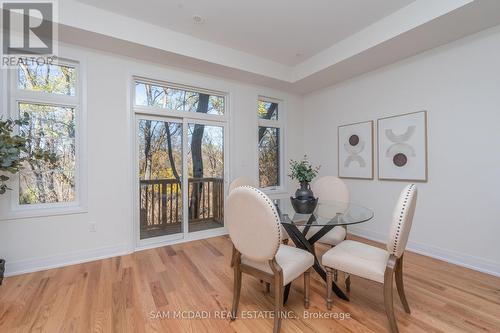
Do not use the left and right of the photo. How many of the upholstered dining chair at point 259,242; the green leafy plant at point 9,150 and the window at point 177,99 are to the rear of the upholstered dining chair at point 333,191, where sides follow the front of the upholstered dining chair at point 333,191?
0

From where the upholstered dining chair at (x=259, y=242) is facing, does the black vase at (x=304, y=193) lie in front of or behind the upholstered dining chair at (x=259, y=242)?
in front

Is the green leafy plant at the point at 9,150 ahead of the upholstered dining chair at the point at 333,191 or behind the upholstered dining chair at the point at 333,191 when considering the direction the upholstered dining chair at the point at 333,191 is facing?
ahead

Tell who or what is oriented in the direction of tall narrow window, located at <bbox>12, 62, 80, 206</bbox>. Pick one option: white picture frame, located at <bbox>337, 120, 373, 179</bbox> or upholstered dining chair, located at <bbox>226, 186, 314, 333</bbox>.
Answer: the white picture frame

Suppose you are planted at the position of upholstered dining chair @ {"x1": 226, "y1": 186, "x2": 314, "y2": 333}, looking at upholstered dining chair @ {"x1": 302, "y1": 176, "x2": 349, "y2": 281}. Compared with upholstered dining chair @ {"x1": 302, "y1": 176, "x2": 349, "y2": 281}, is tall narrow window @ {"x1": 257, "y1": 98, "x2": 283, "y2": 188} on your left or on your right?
left

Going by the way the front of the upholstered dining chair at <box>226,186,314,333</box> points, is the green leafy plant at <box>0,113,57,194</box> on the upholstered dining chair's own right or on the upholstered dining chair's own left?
on the upholstered dining chair's own left

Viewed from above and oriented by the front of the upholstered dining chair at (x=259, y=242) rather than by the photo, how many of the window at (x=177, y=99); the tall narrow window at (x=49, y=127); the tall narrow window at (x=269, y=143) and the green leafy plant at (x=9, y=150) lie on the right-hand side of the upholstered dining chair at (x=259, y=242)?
0

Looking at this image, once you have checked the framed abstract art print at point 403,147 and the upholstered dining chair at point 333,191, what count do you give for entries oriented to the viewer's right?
0

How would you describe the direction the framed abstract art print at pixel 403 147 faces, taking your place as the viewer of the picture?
facing the viewer and to the left of the viewer

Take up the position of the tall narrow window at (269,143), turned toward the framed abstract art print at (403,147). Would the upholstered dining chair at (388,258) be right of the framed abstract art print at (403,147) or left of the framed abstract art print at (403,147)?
right

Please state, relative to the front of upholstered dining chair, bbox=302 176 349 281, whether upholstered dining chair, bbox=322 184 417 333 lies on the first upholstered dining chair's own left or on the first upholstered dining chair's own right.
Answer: on the first upholstered dining chair's own left

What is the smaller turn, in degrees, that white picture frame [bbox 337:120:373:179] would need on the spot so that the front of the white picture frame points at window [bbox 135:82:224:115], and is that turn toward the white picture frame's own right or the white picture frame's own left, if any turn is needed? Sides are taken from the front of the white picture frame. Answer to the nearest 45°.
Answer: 0° — it already faces it

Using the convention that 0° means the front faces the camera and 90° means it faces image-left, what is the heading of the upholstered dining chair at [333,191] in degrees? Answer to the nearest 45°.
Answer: approximately 45°

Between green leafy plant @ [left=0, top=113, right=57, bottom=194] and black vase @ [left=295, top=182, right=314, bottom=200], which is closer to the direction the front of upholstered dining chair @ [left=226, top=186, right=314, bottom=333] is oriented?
the black vase

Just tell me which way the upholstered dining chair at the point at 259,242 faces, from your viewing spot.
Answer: facing away from the viewer and to the right of the viewer

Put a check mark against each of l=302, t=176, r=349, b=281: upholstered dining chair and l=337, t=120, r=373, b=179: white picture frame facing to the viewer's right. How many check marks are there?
0

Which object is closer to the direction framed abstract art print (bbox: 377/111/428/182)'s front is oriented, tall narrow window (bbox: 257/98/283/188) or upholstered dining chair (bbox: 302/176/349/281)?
the upholstered dining chair

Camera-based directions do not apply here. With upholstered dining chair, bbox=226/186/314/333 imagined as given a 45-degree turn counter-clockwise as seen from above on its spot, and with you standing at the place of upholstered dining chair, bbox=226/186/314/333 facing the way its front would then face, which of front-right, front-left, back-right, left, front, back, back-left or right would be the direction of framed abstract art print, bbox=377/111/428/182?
front-right
